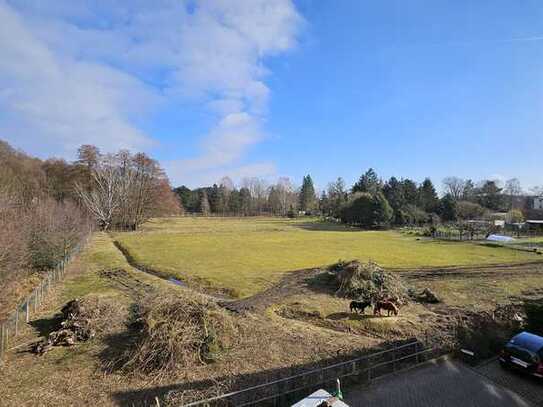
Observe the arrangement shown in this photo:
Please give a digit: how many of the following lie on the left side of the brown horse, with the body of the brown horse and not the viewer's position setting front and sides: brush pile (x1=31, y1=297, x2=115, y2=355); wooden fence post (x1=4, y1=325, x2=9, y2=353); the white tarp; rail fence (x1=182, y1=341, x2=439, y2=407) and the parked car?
0

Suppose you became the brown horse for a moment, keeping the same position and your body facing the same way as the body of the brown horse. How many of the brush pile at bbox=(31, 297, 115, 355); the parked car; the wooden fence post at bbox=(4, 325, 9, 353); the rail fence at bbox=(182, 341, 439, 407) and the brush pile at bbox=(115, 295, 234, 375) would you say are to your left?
0

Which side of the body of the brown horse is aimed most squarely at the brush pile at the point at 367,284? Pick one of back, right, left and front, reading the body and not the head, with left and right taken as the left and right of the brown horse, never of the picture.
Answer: left

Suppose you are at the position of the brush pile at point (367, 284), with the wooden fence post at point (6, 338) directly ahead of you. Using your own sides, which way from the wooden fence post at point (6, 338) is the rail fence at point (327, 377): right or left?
left

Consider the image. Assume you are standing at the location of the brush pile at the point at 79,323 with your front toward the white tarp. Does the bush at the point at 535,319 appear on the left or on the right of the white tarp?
left

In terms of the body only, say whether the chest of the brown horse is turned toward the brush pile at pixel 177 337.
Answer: no

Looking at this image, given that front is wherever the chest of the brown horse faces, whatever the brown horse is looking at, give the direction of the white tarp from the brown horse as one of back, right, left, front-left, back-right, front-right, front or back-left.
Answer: right
